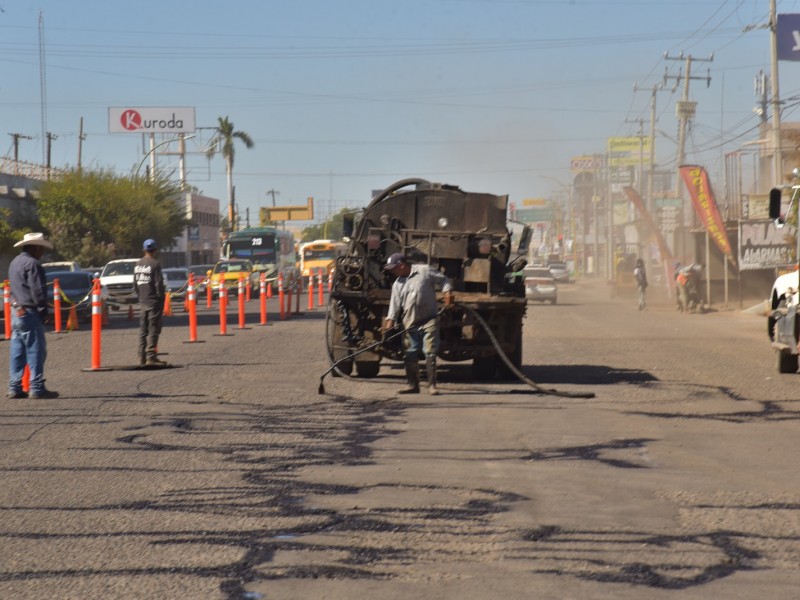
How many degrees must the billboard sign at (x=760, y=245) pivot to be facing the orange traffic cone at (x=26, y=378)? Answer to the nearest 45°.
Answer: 0° — it already faces it

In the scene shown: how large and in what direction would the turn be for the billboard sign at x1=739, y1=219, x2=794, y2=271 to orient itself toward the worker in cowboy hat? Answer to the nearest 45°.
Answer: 0° — it already faces them

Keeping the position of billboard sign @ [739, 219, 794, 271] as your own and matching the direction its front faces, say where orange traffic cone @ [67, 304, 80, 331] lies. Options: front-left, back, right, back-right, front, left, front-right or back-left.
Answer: front-right

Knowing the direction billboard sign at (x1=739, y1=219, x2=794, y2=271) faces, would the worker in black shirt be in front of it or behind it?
in front

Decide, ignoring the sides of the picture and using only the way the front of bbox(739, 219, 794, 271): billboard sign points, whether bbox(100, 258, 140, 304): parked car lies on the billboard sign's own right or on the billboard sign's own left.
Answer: on the billboard sign's own right

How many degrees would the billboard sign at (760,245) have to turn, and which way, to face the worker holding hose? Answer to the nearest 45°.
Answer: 0° — it already faces them

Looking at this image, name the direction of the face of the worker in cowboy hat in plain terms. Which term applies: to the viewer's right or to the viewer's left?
to the viewer's right

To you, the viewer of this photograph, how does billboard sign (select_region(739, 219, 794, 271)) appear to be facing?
facing the viewer

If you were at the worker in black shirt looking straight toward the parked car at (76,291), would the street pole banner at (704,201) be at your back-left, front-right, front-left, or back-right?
front-right

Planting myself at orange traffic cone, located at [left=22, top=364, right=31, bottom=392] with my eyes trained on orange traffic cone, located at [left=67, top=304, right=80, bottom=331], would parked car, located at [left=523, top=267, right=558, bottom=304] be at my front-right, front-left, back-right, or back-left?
front-right

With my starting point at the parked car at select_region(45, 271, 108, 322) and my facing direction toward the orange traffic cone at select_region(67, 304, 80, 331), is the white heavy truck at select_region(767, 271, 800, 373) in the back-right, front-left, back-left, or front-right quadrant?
front-left

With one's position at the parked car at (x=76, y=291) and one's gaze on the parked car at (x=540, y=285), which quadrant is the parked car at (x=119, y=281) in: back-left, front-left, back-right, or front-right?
front-left
